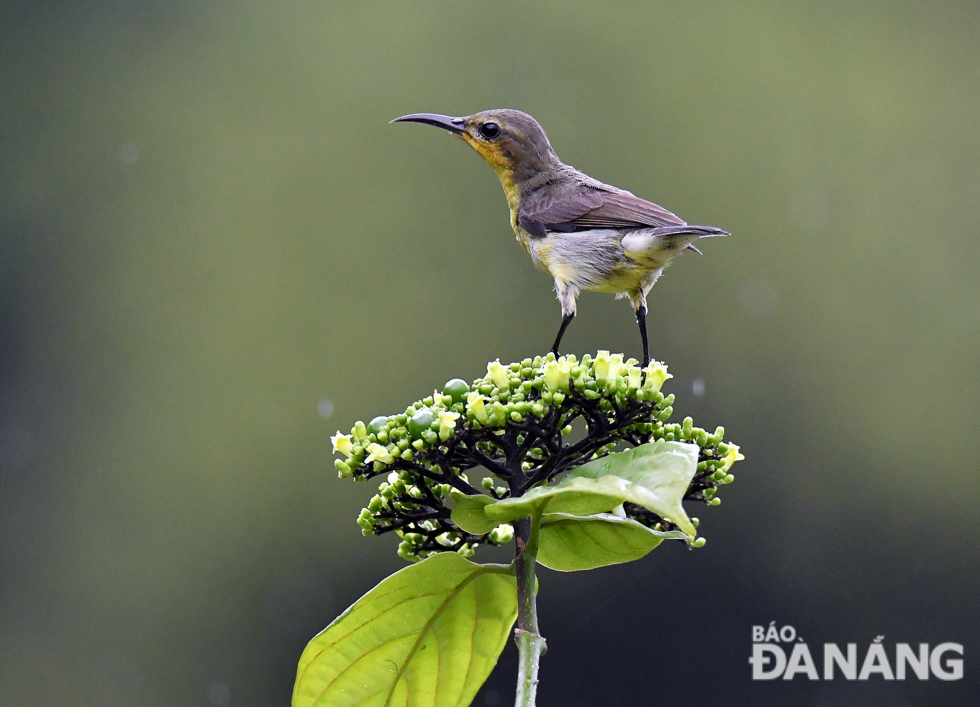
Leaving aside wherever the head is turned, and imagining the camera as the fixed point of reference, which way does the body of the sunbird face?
to the viewer's left
